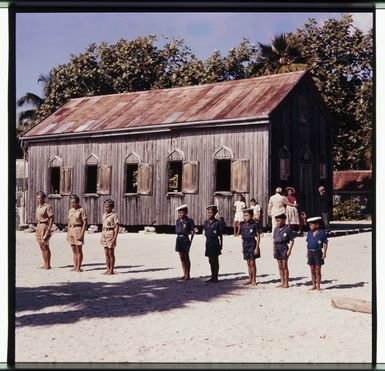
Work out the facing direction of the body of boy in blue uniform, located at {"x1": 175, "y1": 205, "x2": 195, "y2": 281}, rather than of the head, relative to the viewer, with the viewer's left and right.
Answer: facing the viewer and to the left of the viewer

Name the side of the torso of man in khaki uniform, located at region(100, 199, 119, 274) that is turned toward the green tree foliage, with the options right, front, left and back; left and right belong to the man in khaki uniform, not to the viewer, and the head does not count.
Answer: back

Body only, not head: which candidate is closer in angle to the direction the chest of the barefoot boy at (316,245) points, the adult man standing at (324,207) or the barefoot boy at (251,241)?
the barefoot boy

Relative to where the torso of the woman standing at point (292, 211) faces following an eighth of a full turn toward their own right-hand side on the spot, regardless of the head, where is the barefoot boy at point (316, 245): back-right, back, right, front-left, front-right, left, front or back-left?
left

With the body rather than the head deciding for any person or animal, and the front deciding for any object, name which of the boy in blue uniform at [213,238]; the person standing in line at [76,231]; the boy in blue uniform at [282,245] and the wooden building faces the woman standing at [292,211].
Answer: the wooden building

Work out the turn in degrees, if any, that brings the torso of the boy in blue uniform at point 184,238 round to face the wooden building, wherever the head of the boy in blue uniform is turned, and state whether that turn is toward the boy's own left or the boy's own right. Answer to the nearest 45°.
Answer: approximately 135° to the boy's own right

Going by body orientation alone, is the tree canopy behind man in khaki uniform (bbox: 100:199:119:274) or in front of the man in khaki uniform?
behind

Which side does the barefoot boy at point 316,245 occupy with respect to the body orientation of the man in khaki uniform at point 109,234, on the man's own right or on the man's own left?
on the man's own left

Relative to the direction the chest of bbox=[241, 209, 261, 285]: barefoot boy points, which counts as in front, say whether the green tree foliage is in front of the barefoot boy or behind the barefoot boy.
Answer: behind

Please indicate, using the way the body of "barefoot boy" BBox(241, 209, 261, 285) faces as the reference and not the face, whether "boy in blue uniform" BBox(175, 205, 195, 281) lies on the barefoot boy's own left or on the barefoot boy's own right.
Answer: on the barefoot boy's own right

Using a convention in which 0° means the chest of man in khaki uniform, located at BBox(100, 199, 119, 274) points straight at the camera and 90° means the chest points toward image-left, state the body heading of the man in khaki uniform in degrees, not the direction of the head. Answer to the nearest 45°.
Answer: approximately 45°

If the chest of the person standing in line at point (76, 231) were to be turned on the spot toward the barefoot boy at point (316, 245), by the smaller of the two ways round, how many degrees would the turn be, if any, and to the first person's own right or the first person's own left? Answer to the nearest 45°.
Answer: approximately 90° to the first person's own left
